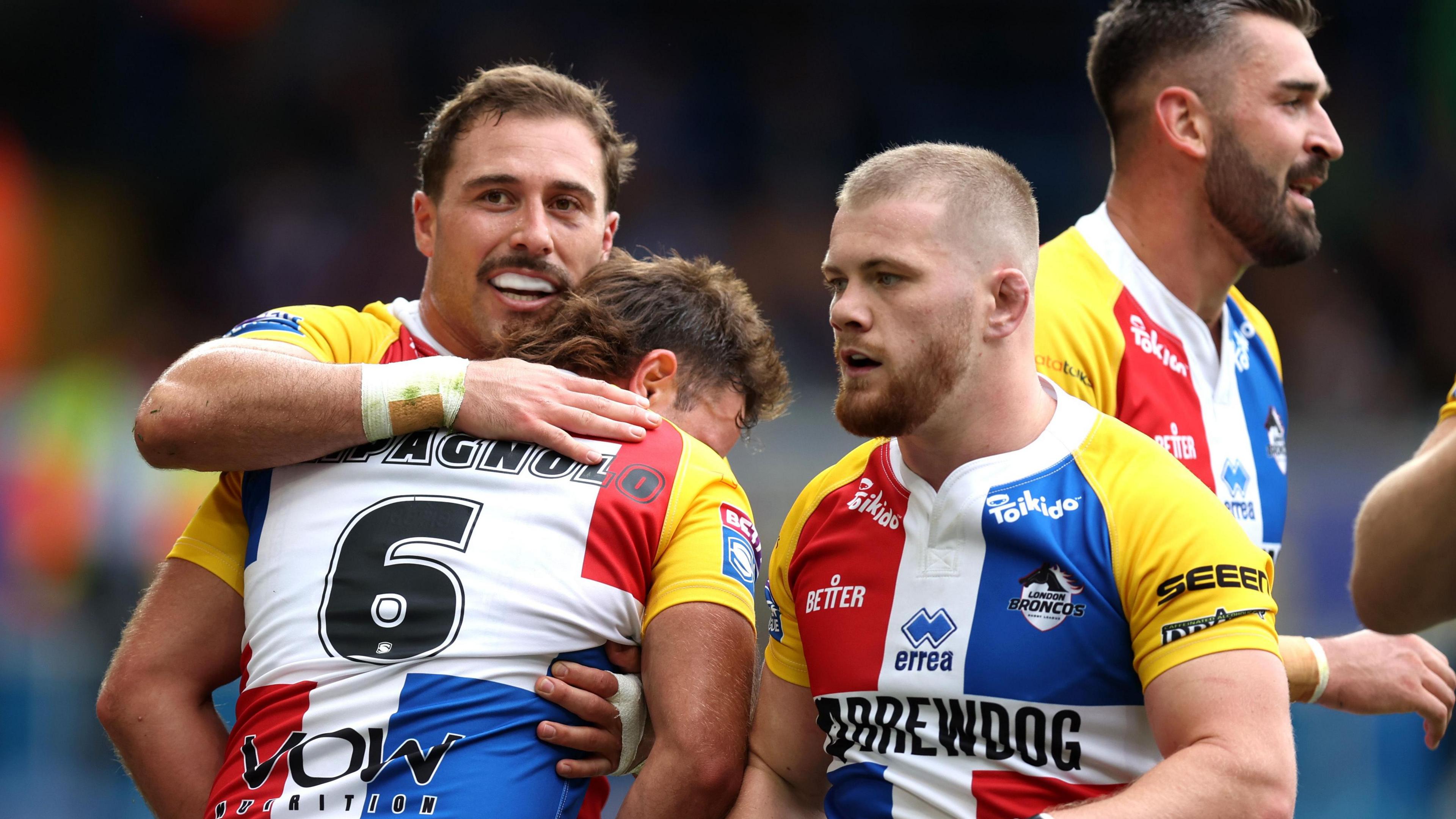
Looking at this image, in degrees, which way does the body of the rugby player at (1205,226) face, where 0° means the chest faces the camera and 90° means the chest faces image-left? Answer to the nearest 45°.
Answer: approximately 315°

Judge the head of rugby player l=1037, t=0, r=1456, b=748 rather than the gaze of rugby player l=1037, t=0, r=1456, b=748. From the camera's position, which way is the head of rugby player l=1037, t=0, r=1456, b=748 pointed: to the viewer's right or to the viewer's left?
to the viewer's right

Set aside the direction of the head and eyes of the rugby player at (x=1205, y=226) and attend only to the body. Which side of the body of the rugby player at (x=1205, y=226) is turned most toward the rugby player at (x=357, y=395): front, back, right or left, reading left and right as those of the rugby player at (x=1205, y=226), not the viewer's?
right

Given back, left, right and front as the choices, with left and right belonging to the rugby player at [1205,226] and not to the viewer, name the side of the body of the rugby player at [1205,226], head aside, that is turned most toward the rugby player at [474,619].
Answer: right
